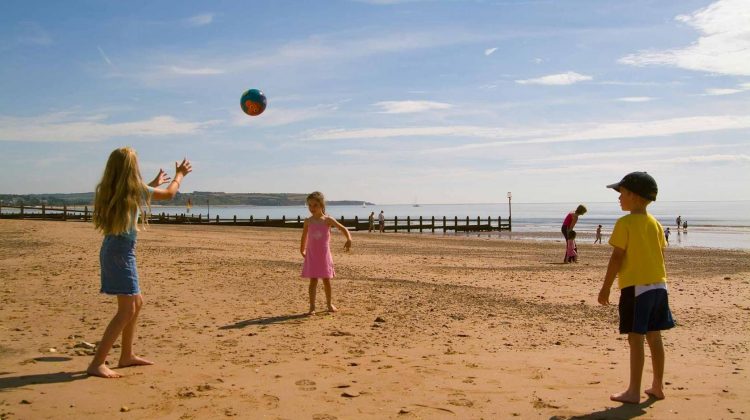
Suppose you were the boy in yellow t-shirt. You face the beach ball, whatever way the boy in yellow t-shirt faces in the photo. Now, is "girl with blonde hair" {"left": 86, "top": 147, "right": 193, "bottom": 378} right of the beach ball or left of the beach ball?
left

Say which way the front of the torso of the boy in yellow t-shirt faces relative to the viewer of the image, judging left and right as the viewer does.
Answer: facing away from the viewer and to the left of the viewer

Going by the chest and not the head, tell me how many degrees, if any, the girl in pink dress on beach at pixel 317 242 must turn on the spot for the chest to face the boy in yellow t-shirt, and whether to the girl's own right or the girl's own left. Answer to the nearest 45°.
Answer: approximately 45° to the girl's own left

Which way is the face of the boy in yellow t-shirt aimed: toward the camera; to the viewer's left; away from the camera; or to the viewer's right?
to the viewer's left

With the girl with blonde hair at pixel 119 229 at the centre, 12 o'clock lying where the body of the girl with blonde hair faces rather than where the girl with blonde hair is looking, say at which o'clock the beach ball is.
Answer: The beach ball is roughly at 11 o'clock from the girl with blonde hair.

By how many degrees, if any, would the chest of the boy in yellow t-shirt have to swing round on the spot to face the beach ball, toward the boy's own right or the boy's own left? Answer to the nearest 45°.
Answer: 0° — they already face it

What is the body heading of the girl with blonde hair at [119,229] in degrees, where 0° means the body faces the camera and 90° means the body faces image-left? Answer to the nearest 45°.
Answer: approximately 225°

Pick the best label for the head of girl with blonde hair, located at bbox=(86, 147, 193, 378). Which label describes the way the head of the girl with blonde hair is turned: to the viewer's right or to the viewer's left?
to the viewer's right

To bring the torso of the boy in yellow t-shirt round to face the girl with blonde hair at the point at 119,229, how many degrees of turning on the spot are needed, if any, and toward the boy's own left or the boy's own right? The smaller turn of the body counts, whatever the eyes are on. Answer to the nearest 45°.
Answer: approximately 45° to the boy's own left

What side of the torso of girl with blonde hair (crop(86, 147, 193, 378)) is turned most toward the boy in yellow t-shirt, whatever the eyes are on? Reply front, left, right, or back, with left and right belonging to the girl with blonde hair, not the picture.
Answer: right

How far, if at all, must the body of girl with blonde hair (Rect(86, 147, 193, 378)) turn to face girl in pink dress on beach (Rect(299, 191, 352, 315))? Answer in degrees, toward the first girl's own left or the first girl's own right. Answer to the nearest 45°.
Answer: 0° — they already face them

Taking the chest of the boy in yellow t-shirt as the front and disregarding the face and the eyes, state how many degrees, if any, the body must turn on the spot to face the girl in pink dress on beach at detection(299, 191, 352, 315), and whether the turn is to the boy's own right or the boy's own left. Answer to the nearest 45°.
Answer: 0° — they already face them

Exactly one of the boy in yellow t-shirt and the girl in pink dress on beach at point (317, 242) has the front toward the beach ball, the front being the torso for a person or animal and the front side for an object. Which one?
the boy in yellow t-shirt
